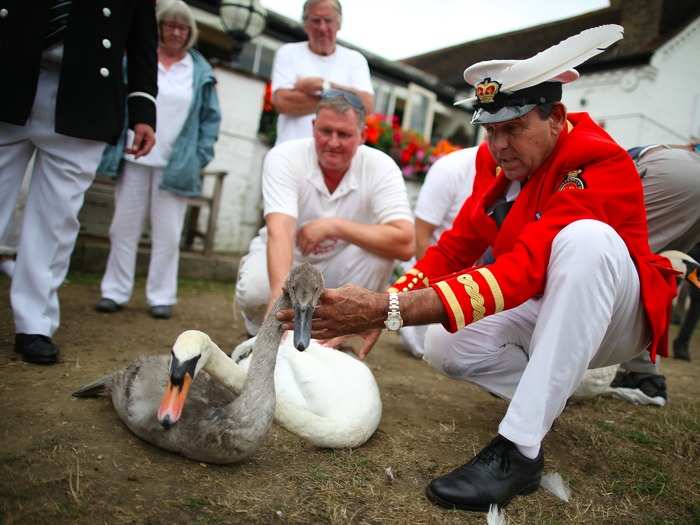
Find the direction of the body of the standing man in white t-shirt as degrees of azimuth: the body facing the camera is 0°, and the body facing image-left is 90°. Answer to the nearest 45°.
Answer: approximately 0°

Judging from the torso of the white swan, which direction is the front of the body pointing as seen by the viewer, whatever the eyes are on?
to the viewer's left

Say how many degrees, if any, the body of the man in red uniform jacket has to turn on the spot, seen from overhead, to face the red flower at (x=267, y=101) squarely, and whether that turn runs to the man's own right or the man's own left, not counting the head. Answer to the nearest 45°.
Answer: approximately 90° to the man's own right

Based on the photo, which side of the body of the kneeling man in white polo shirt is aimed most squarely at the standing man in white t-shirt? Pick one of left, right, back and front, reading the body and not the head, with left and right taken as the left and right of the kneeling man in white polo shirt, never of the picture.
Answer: back

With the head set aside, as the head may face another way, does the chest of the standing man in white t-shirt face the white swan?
yes

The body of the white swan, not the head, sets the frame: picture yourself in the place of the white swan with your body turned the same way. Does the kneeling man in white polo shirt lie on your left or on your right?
on your right

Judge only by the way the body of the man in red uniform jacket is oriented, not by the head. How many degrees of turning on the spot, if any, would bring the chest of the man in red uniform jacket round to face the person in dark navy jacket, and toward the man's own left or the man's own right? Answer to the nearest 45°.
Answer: approximately 45° to the man's own right

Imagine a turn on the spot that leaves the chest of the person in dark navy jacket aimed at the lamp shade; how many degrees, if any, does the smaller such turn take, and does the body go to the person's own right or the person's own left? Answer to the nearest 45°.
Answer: approximately 180°

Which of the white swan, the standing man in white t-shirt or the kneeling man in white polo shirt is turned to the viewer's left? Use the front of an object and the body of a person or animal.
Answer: the white swan
